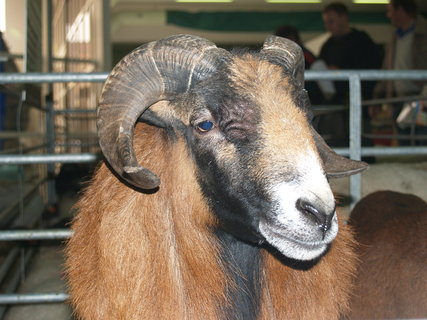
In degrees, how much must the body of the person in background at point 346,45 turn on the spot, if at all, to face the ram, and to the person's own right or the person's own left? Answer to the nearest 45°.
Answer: approximately 45° to the person's own left

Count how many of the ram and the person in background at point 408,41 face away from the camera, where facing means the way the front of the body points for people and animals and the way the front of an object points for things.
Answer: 0

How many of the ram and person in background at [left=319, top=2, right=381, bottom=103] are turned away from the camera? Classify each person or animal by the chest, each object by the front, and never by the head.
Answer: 0

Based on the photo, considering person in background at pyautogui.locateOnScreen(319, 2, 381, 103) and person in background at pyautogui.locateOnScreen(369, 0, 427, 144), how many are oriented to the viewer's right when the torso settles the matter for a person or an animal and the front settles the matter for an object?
0

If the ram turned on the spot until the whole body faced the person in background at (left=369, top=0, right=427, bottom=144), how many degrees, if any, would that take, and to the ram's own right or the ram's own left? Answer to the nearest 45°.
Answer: approximately 90° to the ram's own left

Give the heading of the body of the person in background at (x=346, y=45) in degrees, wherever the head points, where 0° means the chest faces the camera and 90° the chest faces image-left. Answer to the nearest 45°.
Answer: approximately 45°

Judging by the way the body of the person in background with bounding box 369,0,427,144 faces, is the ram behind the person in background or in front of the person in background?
in front

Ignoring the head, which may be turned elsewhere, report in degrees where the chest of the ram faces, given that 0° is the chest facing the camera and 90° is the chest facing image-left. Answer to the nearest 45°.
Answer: approximately 315°
